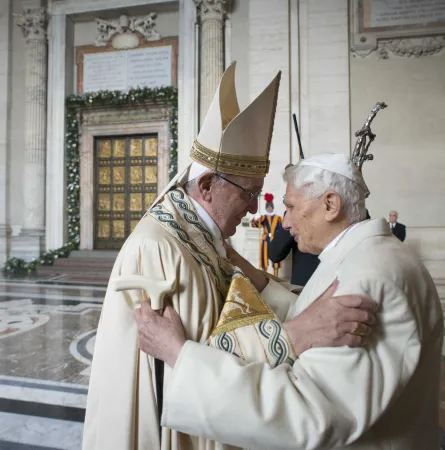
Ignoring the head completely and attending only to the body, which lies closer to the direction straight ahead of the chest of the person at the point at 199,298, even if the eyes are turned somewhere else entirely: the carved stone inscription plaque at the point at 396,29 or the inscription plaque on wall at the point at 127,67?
the carved stone inscription plaque

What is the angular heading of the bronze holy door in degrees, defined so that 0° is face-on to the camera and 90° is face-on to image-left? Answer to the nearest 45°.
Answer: approximately 0°

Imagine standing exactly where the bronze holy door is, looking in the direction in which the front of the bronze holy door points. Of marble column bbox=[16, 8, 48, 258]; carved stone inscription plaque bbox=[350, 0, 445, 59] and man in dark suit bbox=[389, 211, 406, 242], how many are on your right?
1

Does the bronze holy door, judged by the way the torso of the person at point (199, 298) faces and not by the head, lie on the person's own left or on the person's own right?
on the person's own left

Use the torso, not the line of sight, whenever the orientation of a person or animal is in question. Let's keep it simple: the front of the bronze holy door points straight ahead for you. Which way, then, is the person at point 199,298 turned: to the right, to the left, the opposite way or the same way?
to the left

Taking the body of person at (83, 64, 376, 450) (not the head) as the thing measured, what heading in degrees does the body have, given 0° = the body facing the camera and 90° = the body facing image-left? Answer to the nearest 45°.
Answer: approximately 270°

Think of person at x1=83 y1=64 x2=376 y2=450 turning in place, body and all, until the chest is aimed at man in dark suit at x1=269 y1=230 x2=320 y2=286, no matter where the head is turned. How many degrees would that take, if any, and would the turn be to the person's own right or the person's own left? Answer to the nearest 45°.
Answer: approximately 90° to the person's own left

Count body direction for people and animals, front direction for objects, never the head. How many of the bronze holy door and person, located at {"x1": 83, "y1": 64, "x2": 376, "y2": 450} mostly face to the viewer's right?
1

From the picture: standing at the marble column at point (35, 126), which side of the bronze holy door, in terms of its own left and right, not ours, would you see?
right

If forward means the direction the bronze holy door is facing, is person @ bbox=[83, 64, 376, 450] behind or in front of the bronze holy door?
in front
